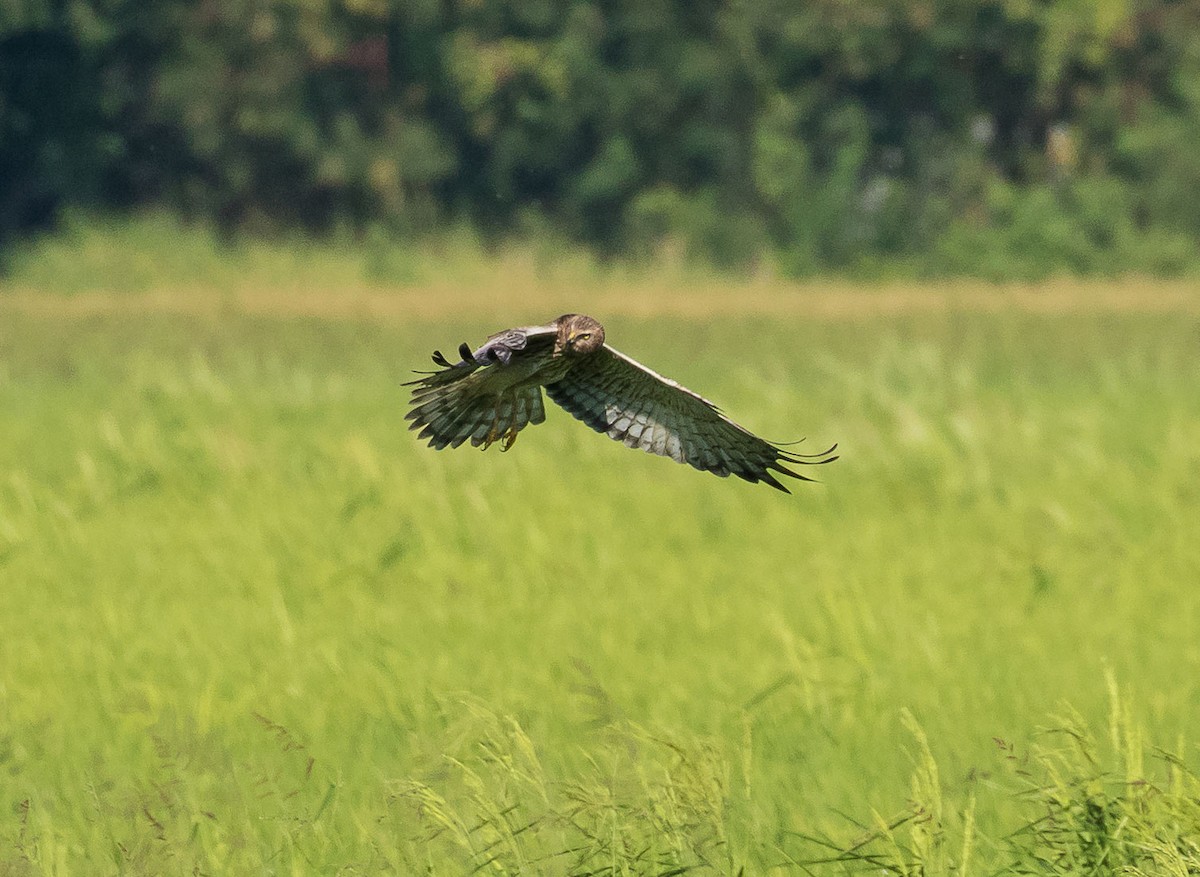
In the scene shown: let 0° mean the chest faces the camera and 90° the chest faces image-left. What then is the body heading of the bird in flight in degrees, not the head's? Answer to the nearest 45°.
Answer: approximately 315°
